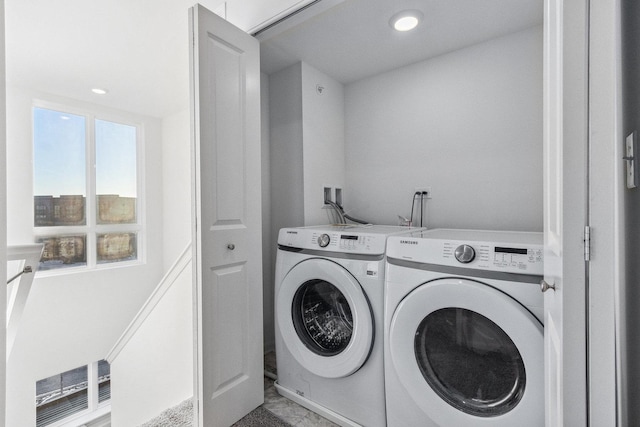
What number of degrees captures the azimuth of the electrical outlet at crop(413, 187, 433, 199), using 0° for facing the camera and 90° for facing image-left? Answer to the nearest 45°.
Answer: approximately 0°

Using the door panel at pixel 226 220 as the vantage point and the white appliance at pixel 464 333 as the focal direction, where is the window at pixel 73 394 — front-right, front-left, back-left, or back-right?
back-left

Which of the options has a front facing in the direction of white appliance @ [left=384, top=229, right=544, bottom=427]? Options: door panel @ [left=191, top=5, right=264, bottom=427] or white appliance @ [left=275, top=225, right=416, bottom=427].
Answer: the door panel

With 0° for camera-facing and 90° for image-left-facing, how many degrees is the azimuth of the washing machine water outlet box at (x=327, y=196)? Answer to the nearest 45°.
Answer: approximately 315°

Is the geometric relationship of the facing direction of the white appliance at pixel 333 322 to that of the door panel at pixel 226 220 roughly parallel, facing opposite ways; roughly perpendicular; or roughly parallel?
roughly perpendicular

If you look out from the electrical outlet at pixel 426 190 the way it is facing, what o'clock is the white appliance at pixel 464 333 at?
The white appliance is roughly at 12 o'clock from the electrical outlet.
